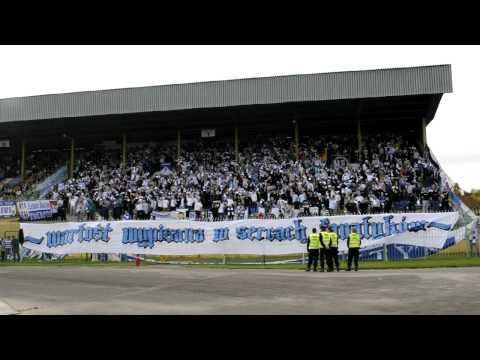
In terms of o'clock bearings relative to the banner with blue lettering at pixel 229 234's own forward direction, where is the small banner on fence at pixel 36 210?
The small banner on fence is roughly at 4 o'clock from the banner with blue lettering.

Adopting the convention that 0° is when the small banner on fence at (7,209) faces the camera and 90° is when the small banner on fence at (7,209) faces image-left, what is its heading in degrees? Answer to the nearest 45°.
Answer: approximately 0°

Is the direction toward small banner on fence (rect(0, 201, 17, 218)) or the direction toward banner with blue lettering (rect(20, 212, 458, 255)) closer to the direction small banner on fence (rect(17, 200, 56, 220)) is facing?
the banner with blue lettering

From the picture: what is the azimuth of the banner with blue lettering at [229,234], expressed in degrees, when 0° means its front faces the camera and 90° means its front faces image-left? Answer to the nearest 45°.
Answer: approximately 0°

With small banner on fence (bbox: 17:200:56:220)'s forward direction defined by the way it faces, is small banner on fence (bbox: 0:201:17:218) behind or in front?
behind

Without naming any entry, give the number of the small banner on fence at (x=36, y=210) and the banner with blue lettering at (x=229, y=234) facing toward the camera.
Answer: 2

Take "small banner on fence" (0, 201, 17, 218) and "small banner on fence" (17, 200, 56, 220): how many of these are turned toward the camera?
2

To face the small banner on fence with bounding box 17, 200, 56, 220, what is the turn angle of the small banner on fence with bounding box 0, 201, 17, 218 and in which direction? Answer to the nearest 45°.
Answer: approximately 45° to its left
